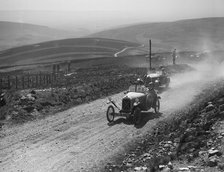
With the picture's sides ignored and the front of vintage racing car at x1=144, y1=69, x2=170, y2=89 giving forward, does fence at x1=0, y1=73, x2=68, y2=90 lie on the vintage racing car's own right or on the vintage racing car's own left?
on the vintage racing car's own right

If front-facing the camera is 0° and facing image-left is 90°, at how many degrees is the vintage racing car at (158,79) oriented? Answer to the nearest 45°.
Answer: approximately 45°

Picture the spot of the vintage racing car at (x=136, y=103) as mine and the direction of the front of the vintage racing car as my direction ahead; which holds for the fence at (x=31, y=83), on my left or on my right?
on my right

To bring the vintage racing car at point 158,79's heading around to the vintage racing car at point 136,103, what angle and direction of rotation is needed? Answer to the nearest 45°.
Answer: approximately 45° to its left

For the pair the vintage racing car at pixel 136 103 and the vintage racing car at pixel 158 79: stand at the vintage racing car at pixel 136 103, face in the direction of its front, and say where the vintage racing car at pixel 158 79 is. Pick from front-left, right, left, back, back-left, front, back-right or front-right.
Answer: back-right

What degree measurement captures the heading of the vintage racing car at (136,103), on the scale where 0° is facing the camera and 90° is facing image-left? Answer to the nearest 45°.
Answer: approximately 45°
